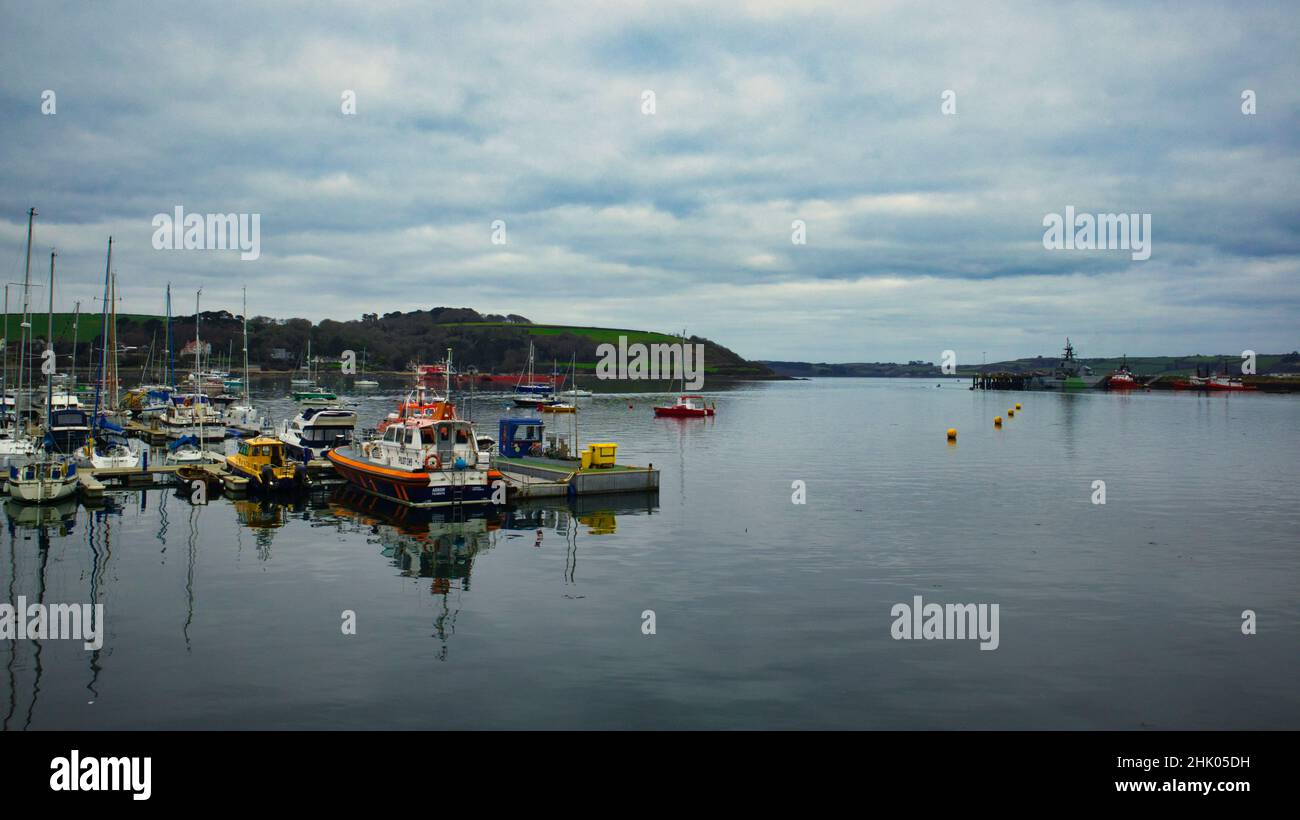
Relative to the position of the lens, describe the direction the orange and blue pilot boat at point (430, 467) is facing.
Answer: facing away from the viewer and to the left of the viewer
